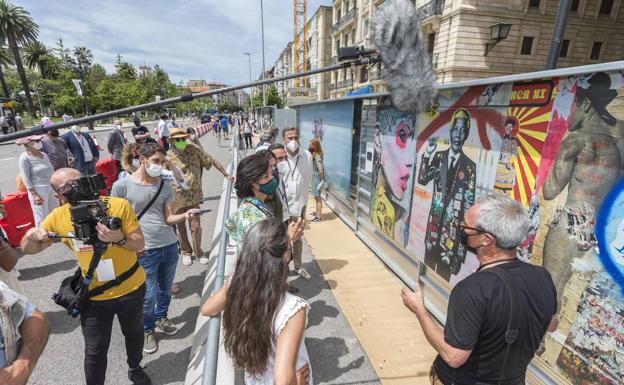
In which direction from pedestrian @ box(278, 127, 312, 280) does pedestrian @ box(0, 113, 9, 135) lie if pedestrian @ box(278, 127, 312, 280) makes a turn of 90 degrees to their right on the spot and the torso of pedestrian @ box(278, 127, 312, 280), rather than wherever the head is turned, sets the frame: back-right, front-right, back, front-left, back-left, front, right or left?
front-right

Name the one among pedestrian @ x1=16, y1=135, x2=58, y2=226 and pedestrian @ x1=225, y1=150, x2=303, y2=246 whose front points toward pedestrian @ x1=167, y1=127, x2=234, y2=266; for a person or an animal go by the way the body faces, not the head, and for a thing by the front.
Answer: pedestrian @ x1=16, y1=135, x2=58, y2=226

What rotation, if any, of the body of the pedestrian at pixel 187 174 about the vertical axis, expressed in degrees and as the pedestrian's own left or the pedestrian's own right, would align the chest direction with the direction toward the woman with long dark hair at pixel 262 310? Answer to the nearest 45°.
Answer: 0° — they already face them

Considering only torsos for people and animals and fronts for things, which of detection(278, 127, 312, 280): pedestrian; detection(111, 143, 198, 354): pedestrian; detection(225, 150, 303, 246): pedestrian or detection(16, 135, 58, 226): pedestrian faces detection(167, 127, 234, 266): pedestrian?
detection(16, 135, 58, 226): pedestrian

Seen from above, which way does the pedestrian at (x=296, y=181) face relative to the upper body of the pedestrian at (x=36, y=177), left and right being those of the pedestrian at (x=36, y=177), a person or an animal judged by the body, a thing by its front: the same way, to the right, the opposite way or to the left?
to the right
